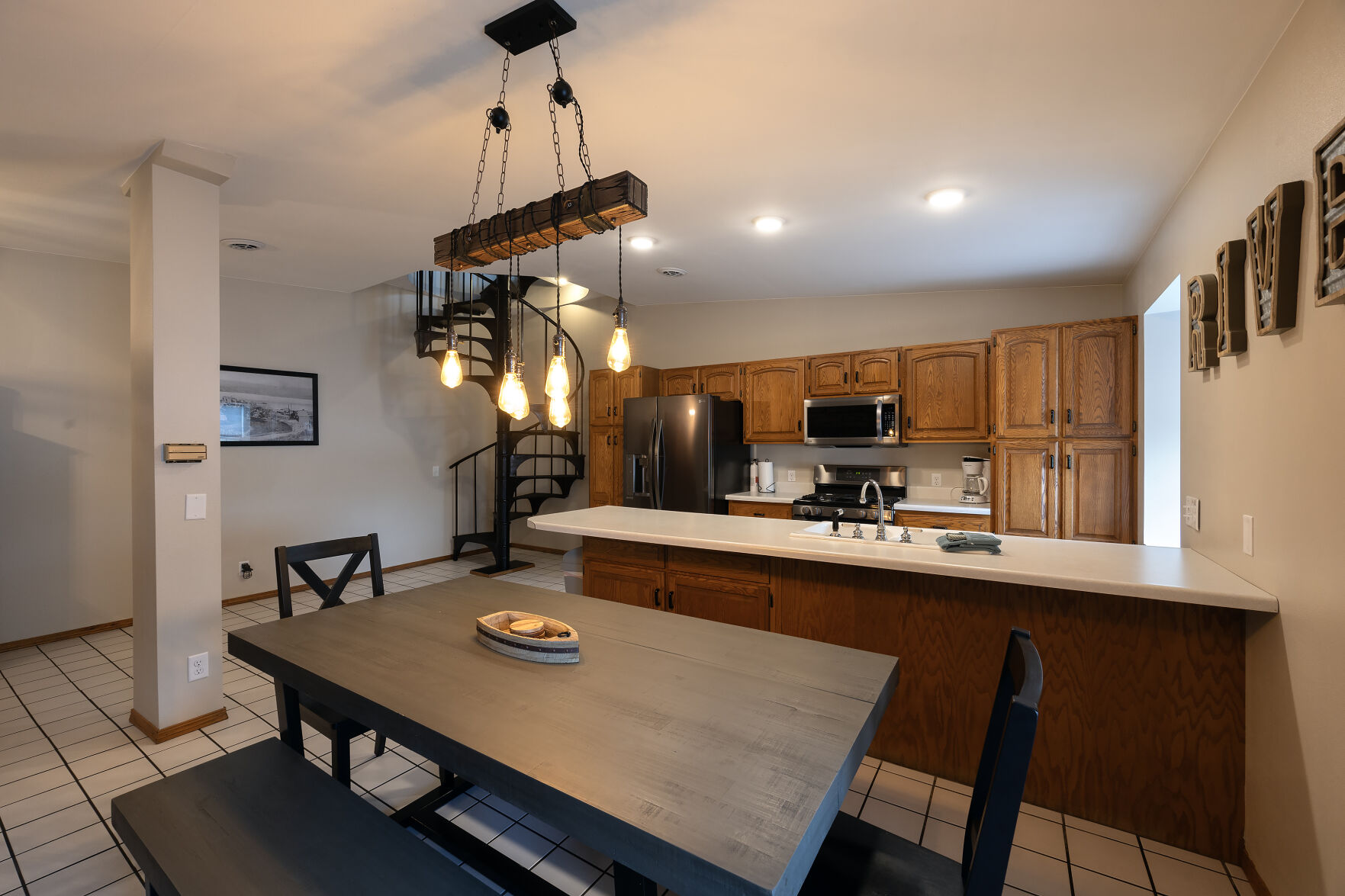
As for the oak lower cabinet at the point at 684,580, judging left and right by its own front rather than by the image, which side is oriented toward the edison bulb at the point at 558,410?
front

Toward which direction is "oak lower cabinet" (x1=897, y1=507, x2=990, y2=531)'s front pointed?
toward the camera

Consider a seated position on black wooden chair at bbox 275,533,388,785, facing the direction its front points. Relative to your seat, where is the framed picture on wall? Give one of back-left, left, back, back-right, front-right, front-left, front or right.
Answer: back-left

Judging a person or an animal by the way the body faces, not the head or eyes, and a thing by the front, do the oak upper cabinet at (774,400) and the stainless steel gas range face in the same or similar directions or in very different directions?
same or similar directions

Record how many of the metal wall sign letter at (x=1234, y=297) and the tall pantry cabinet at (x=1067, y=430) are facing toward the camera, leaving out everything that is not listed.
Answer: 1

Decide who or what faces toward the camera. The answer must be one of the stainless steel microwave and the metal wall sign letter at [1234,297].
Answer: the stainless steel microwave

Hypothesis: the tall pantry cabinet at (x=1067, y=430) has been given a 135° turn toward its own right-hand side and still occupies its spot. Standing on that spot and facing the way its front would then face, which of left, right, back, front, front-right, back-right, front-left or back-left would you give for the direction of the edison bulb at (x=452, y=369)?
left

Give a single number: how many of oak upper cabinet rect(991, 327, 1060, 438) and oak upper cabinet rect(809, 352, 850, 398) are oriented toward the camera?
2

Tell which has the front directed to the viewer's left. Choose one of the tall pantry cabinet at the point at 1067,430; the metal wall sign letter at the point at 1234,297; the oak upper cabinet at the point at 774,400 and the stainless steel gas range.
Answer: the metal wall sign letter

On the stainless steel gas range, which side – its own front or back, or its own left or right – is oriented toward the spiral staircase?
right

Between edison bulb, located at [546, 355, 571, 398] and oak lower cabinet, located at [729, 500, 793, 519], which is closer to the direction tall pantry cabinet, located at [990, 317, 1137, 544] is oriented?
the edison bulb

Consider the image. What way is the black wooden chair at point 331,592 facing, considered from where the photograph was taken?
facing the viewer and to the right of the viewer

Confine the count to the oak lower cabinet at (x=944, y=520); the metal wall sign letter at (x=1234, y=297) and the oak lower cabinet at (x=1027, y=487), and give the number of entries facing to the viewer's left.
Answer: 1

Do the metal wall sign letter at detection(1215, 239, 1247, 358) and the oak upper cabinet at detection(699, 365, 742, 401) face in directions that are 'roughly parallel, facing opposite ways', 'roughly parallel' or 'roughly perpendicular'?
roughly perpendicular

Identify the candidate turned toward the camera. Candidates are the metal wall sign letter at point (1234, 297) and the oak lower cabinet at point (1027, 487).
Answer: the oak lower cabinet

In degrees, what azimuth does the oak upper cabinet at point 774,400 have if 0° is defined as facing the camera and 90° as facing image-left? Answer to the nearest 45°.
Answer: approximately 0°

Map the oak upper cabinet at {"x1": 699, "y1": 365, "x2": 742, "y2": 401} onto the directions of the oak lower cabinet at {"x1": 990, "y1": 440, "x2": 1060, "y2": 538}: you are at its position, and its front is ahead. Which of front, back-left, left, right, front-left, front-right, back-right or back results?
right
